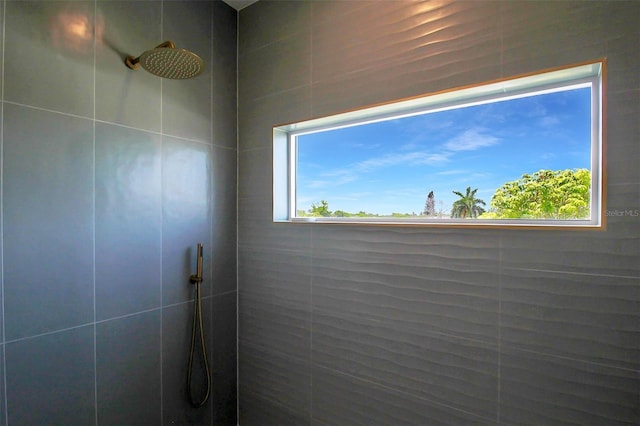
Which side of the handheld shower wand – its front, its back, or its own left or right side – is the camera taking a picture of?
right

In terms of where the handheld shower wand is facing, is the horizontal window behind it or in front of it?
in front
